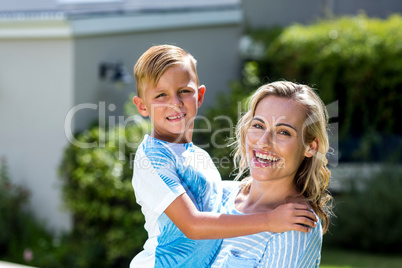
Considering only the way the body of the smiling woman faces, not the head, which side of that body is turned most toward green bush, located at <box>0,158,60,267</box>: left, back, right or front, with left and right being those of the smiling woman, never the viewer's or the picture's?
right

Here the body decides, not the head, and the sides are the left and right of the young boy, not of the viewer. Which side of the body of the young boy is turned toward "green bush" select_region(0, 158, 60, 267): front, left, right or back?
back

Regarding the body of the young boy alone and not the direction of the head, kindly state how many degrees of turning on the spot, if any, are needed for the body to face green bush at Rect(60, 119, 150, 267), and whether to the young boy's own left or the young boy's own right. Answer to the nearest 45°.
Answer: approximately 135° to the young boy's own left

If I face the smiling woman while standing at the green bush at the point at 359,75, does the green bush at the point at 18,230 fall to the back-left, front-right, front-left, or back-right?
front-right

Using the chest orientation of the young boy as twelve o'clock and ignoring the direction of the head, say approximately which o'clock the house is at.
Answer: The house is roughly at 7 o'clock from the young boy.

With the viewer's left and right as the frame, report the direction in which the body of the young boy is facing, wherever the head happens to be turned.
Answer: facing the viewer and to the right of the viewer

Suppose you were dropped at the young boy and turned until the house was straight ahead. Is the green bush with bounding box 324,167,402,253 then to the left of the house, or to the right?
right

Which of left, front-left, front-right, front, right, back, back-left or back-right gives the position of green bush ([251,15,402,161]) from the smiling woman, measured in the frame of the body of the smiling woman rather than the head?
back-right

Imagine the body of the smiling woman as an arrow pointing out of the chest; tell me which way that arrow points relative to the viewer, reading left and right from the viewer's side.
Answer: facing the viewer and to the left of the viewer

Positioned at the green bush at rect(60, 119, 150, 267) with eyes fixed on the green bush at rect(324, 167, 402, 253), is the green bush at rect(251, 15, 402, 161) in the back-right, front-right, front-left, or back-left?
front-left
